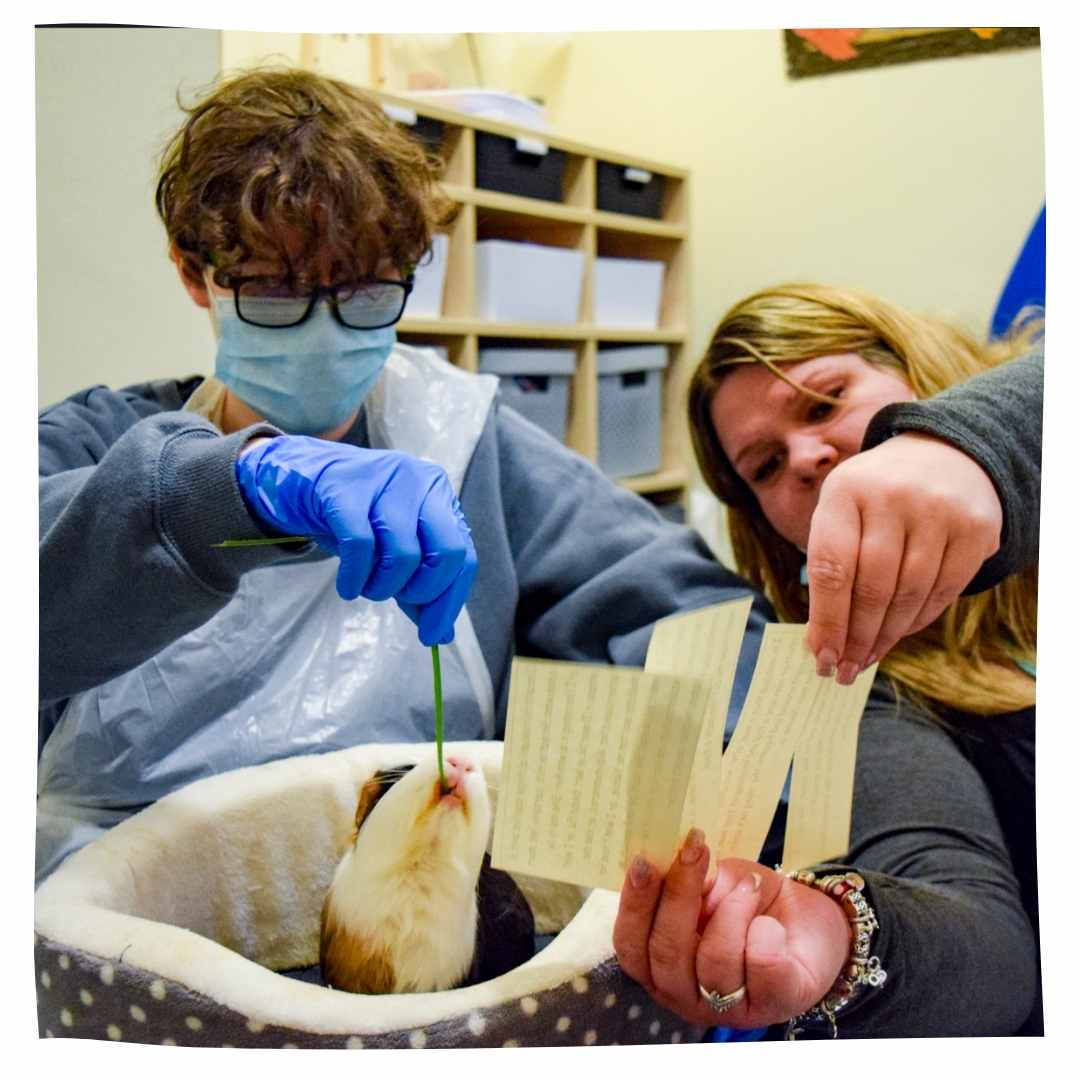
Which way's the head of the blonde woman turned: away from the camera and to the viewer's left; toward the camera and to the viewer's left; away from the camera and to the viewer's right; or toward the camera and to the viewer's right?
toward the camera and to the viewer's left

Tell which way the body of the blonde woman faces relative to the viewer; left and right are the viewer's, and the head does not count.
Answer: facing the viewer and to the left of the viewer

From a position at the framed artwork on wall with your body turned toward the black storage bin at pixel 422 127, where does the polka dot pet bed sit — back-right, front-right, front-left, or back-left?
front-left

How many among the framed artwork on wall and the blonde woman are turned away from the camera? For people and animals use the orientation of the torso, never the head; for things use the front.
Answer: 0

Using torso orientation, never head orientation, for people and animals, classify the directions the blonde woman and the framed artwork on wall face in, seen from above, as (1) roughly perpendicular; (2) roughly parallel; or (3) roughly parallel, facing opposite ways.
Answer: roughly parallel
